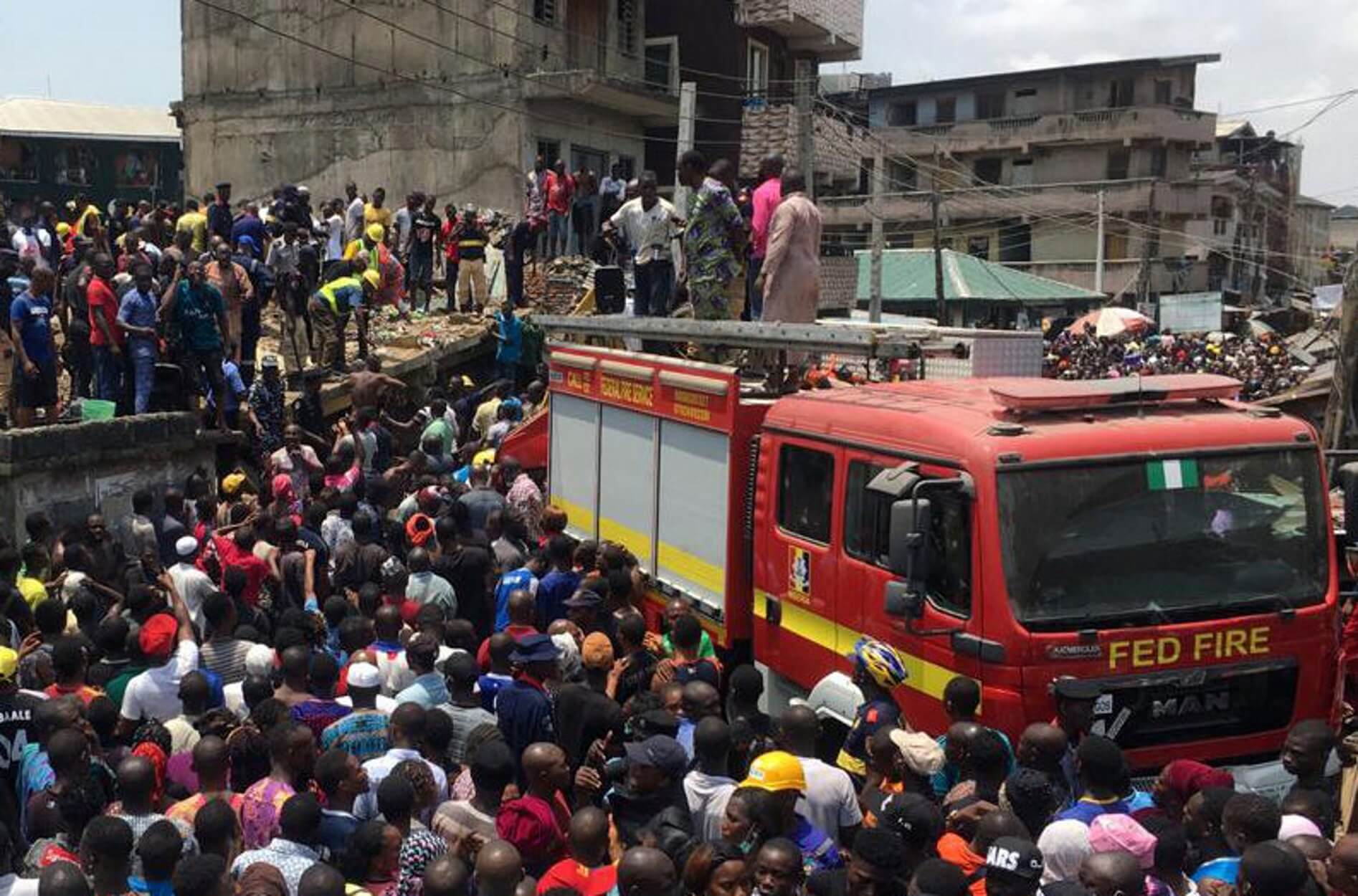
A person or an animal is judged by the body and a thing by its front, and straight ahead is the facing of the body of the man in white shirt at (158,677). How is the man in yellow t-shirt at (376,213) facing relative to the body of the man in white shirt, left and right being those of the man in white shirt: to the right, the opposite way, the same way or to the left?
the opposite way

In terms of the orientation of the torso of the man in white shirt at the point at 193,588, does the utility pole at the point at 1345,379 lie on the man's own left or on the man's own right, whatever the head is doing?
on the man's own right

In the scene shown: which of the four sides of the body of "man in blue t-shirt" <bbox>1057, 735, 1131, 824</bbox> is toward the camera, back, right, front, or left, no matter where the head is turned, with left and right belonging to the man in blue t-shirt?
back

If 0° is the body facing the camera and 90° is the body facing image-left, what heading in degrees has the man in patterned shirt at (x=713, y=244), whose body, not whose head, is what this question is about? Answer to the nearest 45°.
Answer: approximately 90°

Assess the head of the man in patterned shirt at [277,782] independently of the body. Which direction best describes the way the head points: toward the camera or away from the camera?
away from the camera

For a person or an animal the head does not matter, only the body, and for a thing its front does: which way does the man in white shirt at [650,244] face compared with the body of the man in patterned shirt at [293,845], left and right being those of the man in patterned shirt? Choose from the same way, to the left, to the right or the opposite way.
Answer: the opposite way

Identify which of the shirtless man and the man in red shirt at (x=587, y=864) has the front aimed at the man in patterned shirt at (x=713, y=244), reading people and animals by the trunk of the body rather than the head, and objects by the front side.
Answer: the man in red shirt

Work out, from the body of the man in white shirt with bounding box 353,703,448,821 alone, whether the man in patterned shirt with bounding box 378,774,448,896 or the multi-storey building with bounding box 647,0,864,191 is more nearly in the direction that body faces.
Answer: the multi-storey building

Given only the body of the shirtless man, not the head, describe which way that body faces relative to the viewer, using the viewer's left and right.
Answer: facing away from the viewer

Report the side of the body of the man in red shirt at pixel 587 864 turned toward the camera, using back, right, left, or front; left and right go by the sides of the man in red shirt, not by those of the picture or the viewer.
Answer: back

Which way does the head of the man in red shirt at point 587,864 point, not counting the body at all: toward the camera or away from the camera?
away from the camera

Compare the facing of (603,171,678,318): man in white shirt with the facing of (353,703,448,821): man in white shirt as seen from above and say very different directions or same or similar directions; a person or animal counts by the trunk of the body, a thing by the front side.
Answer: very different directions

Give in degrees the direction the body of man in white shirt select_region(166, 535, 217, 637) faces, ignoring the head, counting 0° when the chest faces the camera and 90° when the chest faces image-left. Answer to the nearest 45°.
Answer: approximately 180°

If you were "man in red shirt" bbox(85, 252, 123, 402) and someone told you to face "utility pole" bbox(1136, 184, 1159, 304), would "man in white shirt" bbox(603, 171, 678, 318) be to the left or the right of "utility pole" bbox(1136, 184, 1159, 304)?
right
